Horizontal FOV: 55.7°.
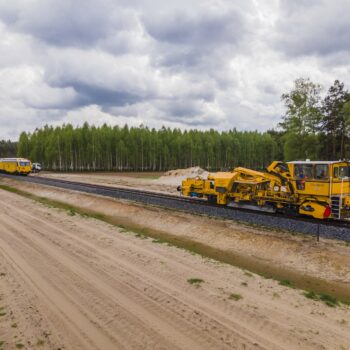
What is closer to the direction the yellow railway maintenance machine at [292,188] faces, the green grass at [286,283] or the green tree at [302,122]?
the green grass

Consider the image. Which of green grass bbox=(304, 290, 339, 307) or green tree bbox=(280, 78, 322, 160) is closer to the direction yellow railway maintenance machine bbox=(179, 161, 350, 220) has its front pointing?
the green grass

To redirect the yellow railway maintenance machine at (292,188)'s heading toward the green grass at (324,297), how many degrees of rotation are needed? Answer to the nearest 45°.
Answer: approximately 45° to its right

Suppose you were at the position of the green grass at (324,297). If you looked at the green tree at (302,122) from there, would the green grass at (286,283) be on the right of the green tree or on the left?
left

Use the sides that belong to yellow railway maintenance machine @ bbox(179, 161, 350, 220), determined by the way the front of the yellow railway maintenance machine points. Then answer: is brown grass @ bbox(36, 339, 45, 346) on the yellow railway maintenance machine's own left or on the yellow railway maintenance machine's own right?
on the yellow railway maintenance machine's own right

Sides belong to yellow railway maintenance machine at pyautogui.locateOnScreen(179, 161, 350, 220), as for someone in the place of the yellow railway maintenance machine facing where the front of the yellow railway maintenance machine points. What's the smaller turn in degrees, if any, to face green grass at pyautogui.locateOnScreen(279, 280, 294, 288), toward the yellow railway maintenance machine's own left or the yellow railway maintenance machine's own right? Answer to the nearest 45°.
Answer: approximately 45° to the yellow railway maintenance machine's own right

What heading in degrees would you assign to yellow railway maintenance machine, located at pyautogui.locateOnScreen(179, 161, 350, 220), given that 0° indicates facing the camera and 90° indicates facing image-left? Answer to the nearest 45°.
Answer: approximately 315°

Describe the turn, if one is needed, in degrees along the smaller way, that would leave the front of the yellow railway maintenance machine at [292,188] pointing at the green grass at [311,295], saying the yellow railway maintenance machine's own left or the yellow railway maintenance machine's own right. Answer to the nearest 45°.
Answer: approximately 45° to the yellow railway maintenance machine's own right
